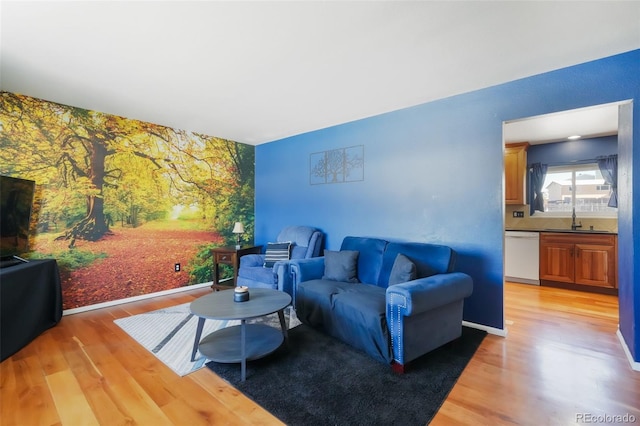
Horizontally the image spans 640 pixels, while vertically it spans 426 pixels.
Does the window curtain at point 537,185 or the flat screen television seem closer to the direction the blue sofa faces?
the flat screen television

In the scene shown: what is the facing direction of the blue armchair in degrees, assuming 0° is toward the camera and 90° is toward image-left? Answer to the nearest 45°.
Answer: approximately 45°

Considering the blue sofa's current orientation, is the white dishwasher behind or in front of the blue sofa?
behind

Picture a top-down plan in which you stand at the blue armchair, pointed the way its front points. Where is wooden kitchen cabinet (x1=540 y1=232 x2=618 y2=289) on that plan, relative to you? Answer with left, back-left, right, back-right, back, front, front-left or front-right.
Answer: back-left

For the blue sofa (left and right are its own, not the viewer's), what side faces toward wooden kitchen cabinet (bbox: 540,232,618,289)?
back

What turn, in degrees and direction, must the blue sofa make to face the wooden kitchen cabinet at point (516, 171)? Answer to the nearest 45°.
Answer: approximately 180°

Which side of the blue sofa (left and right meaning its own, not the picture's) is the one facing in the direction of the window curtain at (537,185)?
back

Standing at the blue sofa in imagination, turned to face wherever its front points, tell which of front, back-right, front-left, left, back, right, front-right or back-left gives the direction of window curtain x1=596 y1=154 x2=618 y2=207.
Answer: back

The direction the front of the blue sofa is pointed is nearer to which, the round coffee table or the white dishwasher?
the round coffee table

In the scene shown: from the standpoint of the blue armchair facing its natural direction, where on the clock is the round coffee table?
The round coffee table is roughly at 11 o'clock from the blue armchair.
